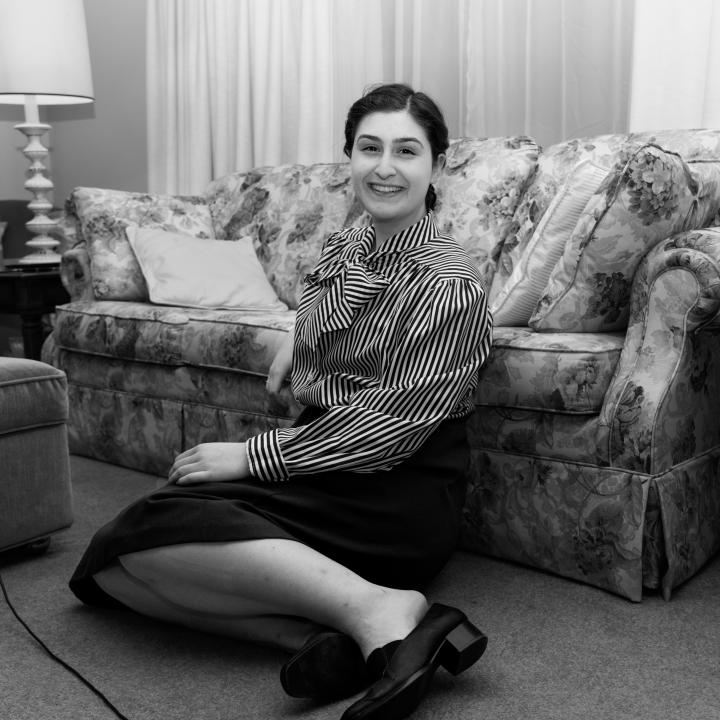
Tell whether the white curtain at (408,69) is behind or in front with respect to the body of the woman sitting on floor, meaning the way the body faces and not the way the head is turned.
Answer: behind

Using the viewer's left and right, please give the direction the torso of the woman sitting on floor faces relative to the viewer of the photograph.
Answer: facing the viewer and to the left of the viewer

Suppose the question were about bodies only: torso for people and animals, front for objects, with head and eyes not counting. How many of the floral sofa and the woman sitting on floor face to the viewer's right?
0

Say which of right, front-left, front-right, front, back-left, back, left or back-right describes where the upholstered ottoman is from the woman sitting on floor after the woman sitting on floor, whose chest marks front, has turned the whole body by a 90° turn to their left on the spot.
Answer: back

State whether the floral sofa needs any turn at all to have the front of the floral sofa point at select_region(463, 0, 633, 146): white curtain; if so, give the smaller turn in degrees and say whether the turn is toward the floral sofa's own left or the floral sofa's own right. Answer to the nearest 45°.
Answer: approximately 135° to the floral sofa's own right

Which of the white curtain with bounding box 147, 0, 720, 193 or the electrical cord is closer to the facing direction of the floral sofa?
the electrical cord

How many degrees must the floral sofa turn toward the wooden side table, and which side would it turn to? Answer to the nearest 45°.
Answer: approximately 90° to its right

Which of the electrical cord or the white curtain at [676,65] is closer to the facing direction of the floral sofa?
the electrical cord

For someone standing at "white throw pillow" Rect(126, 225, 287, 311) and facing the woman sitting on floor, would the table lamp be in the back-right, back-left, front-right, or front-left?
back-right

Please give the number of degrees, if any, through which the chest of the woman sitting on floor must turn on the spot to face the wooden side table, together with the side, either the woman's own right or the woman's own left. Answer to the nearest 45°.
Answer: approximately 90° to the woman's own right

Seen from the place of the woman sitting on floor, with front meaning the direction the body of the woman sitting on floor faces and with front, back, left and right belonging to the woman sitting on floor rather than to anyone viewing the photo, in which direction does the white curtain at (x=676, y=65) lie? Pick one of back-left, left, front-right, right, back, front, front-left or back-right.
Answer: back

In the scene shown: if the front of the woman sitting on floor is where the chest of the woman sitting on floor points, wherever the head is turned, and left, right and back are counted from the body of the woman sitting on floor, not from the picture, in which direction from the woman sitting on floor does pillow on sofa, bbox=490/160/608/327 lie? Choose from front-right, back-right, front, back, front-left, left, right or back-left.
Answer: back

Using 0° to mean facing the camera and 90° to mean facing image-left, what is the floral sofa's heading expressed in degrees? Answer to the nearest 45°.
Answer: approximately 45°
